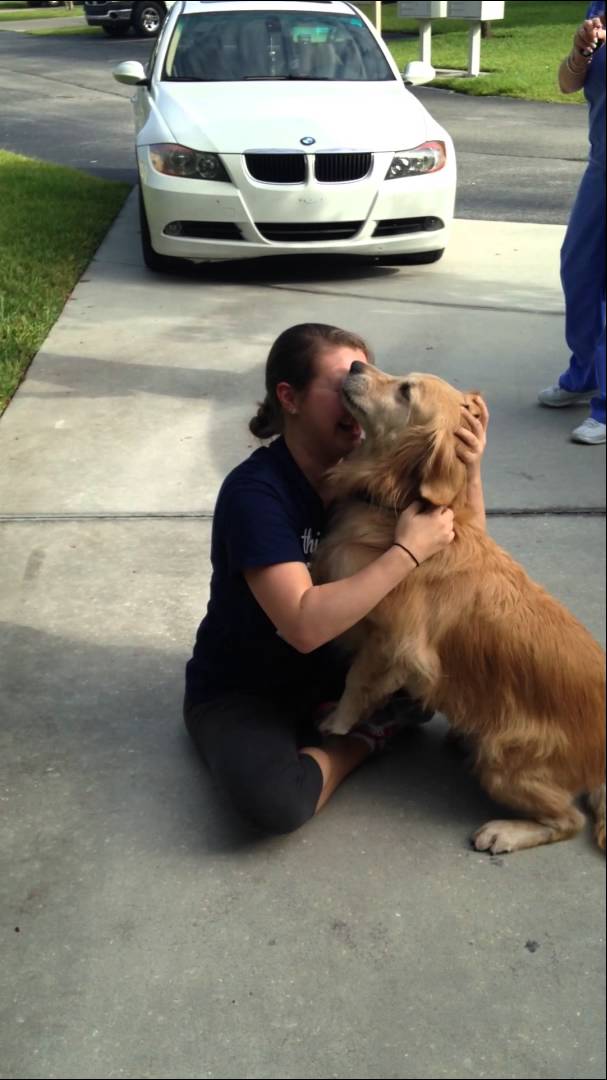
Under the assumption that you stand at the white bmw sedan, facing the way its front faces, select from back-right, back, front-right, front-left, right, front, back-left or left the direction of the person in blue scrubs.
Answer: front

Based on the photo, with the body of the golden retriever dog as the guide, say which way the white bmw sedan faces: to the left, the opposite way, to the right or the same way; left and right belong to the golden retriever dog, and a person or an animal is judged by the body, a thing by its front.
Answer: to the left

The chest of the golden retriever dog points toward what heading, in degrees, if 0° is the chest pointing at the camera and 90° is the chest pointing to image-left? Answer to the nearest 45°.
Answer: approximately 90°

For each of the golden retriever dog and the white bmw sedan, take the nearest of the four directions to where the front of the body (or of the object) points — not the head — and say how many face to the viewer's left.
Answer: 1

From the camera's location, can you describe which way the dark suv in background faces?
facing the viewer and to the left of the viewer

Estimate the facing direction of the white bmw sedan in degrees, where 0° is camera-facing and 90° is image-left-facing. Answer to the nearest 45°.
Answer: approximately 0°
